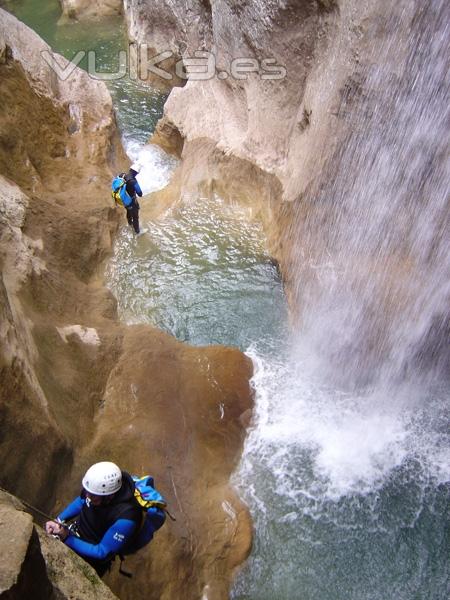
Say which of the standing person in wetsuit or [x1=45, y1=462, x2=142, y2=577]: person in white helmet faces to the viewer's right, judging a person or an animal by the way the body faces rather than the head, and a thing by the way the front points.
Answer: the standing person in wetsuit

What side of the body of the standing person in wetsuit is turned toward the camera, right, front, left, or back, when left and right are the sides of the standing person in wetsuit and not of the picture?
right

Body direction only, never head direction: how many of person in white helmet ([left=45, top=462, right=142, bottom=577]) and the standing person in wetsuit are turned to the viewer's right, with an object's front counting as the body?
1

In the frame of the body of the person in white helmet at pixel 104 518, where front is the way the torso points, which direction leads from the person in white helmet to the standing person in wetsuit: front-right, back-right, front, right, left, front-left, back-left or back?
back-right

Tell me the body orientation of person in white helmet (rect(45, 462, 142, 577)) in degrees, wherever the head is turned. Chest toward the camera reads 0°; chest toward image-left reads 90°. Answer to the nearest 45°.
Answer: approximately 45°

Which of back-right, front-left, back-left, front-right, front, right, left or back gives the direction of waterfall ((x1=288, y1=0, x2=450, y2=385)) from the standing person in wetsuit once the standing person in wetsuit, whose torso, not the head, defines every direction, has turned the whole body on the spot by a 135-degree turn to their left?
back

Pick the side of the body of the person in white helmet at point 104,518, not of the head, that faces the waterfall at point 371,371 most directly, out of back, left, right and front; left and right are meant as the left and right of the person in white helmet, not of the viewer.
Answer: back

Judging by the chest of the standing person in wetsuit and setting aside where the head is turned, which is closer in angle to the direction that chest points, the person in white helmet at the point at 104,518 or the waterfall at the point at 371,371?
the waterfall

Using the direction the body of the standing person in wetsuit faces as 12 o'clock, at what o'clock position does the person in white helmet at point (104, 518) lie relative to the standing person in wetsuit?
The person in white helmet is roughly at 3 o'clock from the standing person in wetsuit.

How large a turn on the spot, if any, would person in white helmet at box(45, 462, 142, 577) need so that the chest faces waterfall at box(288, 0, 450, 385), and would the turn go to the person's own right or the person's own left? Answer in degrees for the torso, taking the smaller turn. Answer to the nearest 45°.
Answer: approximately 180°

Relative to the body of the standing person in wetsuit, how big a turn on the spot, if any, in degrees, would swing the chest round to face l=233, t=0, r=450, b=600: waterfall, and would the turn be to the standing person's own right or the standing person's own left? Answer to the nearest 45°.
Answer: approximately 45° to the standing person's own right
